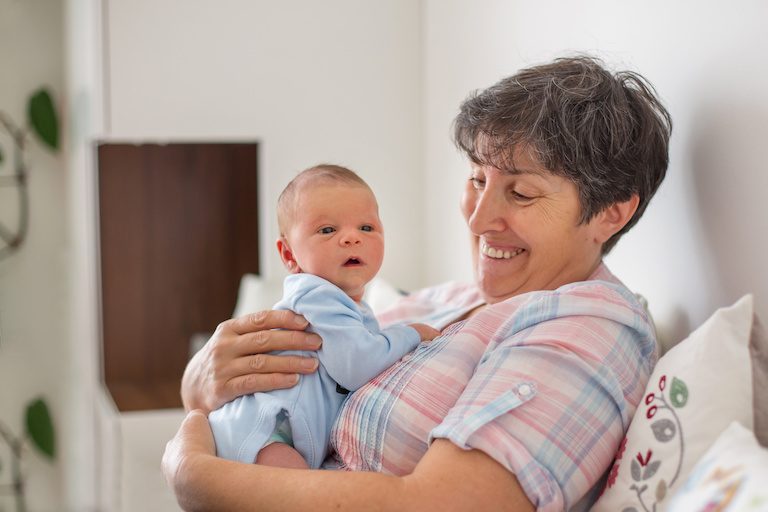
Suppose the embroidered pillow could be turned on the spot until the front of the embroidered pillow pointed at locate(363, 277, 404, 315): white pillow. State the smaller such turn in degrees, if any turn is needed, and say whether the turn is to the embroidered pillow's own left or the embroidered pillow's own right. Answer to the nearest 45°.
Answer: approximately 90° to the embroidered pillow's own right

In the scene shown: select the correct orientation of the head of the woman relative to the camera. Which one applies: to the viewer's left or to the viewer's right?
to the viewer's left

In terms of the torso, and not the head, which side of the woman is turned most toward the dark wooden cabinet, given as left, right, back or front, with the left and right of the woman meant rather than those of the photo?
right

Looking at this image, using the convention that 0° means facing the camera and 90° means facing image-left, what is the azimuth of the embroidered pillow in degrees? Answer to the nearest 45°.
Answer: approximately 45°
